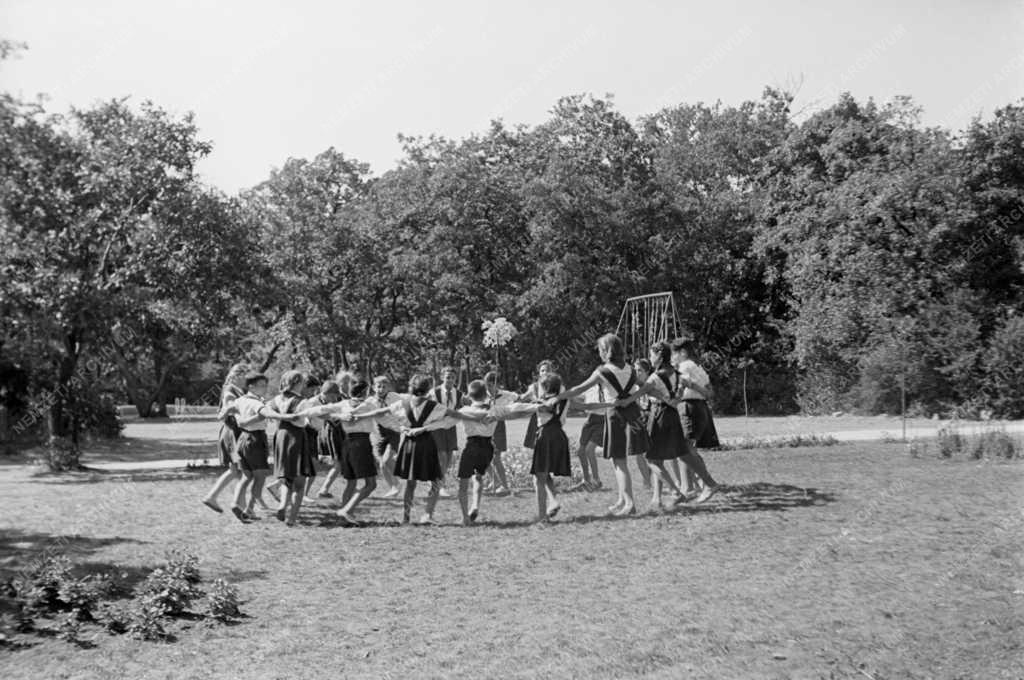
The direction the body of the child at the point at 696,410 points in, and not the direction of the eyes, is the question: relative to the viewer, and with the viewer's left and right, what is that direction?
facing to the left of the viewer

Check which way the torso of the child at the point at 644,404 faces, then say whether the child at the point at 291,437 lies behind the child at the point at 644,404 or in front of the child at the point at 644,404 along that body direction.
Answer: in front

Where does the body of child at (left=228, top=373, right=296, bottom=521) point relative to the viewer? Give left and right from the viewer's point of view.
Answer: facing away from the viewer and to the right of the viewer

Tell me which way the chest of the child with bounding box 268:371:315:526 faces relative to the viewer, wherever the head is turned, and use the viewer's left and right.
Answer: facing away from the viewer and to the right of the viewer

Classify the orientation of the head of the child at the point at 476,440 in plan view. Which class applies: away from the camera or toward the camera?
away from the camera

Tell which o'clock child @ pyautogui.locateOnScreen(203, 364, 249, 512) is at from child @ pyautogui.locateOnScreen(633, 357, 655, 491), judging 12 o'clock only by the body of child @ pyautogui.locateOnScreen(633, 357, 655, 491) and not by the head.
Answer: child @ pyautogui.locateOnScreen(203, 364, 249, 512) is roughly at 1 o'clock from child @ pyautogui.locateOnScreen(633, 357, 655, 491).

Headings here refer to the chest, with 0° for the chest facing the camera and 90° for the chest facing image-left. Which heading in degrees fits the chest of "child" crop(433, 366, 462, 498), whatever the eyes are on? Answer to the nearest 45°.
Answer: approximately 0°

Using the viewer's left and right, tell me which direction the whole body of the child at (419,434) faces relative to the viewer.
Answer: facing away from the viewer

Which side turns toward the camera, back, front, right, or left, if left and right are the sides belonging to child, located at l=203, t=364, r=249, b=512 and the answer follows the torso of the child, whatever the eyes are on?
right

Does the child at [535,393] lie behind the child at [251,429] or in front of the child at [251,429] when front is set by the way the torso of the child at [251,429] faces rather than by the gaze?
in front

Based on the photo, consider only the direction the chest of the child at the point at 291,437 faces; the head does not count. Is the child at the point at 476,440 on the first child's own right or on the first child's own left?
on the first child's own right

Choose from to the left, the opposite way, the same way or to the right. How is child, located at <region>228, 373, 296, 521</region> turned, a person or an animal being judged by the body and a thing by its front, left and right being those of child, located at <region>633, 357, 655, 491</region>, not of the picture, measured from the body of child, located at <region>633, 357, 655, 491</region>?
the opposite way

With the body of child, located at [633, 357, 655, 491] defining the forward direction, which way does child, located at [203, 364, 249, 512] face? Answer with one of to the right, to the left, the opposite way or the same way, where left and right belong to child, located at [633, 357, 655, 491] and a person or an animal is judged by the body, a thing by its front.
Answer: the opposite way

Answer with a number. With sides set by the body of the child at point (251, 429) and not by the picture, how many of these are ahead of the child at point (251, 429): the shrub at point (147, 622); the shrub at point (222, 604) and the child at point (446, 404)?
1
